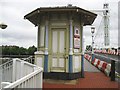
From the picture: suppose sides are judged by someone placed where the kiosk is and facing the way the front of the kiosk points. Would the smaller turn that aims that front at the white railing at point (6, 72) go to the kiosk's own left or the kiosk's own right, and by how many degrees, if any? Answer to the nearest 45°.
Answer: approximately 90° to the kiosk's own right

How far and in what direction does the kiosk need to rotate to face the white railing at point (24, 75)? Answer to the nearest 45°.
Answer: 0° — it already faces it

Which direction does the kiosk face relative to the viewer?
toward the camera

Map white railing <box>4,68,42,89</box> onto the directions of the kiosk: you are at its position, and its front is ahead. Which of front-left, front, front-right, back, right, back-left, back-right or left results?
front
